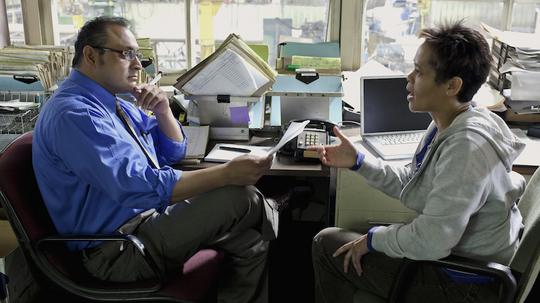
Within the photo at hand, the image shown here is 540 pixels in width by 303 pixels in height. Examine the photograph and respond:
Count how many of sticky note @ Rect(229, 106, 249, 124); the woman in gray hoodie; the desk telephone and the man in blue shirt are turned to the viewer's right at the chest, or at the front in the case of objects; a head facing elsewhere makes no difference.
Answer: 1

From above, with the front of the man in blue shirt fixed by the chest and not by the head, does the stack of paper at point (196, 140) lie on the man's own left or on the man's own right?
on the man's own left

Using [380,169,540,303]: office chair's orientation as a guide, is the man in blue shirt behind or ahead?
ahead

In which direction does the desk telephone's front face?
toward the camera

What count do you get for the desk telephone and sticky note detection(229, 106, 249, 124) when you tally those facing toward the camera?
2

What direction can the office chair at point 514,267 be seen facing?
to the viewer's left

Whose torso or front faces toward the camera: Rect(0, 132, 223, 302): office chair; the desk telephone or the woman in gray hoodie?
the desk telephone

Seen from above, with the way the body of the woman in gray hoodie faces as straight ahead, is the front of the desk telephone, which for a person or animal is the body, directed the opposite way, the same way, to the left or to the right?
to the left

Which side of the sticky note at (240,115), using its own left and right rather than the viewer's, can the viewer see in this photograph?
front

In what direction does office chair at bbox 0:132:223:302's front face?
to the viewer's right

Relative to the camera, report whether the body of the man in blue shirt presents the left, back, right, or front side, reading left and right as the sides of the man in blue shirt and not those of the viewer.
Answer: right

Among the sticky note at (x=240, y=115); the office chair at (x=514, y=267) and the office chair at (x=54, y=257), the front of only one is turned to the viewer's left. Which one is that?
the office chair at (x=514, y=267)

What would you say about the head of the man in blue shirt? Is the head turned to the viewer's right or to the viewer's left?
to the viewer's right

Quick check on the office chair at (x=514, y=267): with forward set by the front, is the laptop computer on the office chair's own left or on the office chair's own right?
on the office chair's own right

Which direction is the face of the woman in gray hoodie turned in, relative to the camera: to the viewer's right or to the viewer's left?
to the viewer's left

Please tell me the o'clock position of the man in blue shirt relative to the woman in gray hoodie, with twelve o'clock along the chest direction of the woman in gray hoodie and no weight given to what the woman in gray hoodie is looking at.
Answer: The man in blue shirt is roughly at 12 o'clock from the woman in gray hoodie.

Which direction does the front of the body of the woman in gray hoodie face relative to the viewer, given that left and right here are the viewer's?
facing to the left of the viewer
